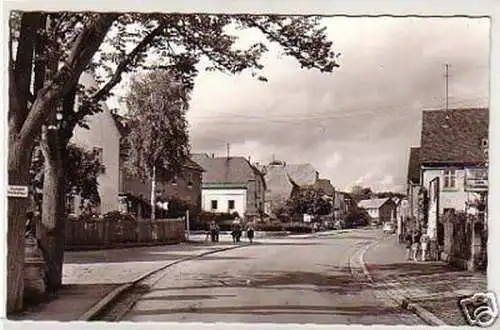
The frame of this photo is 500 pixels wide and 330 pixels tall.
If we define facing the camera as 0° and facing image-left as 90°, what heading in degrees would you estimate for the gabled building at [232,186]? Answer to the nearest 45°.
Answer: approximately 0°
